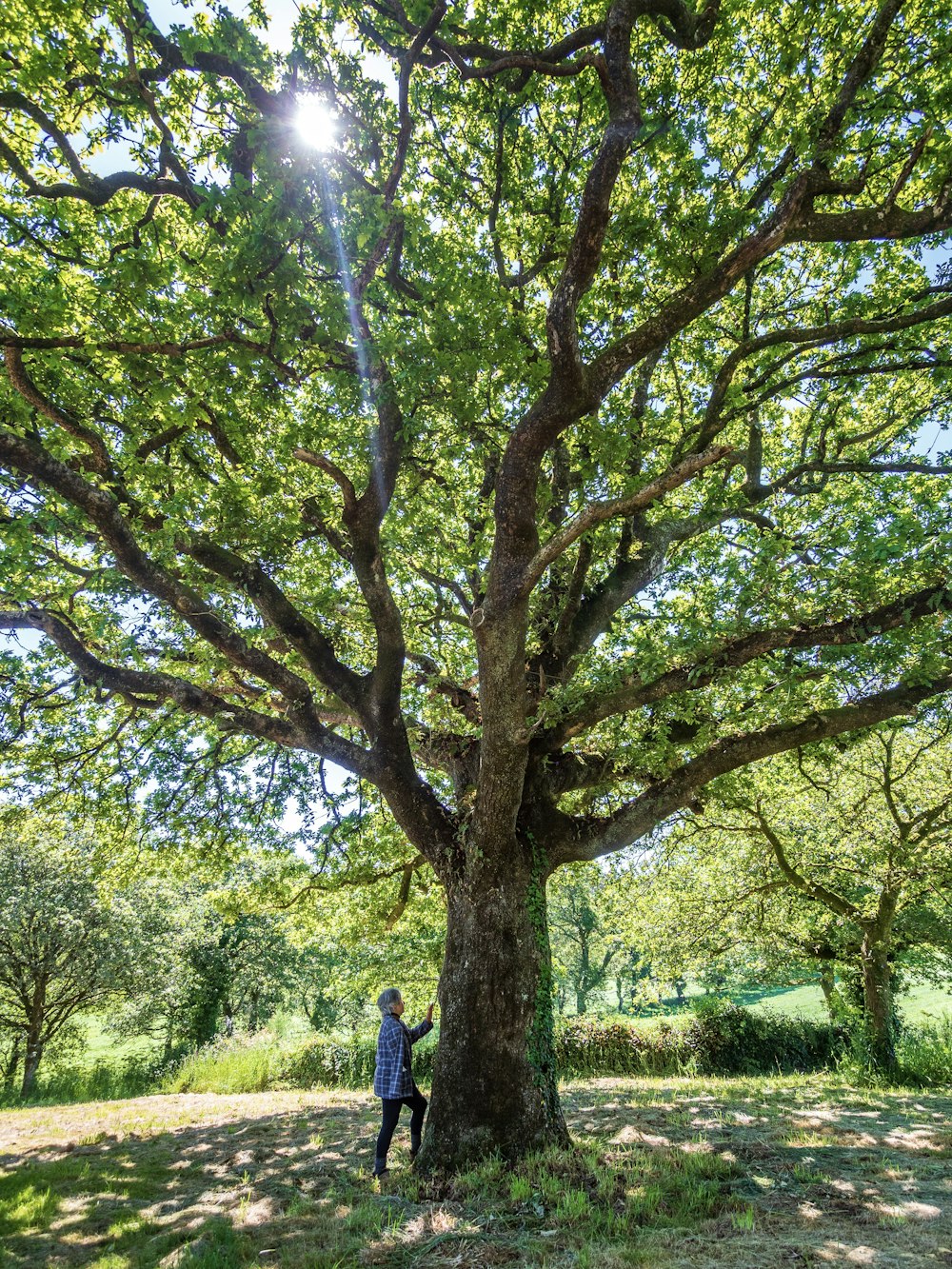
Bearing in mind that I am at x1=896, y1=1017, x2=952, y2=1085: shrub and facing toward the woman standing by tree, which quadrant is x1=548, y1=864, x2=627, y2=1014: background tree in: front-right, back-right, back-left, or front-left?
back-right

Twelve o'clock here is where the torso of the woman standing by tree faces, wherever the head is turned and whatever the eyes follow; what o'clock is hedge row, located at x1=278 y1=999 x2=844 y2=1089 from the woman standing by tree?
The hedge row is roughly at 10 o'clock from the woman standing by tree.

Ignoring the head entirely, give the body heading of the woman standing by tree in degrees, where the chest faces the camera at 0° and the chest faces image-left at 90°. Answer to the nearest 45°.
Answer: approximately 270°

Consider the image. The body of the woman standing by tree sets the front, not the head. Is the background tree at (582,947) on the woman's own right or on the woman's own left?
on the woman's own left

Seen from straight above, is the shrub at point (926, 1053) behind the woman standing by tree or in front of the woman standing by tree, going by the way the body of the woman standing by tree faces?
in front

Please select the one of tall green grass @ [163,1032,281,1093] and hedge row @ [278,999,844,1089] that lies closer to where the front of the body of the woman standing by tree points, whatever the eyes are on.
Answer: the hedge row

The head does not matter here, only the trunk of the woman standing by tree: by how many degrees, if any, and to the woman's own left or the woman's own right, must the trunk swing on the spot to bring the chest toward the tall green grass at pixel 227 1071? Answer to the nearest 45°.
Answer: approximately 90° to the woman's own left

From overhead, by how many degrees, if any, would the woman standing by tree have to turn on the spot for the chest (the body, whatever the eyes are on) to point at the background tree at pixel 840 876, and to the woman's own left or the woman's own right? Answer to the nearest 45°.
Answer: approximately 45° to the woman's own left
